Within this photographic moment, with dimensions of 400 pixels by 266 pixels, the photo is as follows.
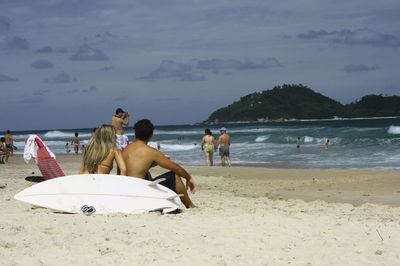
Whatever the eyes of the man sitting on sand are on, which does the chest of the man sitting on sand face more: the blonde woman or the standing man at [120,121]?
the standing man

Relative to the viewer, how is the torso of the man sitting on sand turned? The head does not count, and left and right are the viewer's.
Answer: facing away from the viewer and to the right of the viewer

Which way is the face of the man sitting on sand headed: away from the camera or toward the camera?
away from the camera

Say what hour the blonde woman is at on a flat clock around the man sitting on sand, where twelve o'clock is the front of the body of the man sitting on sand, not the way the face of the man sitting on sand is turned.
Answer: The blonde woman is roughly at 8 o'clock from the man sitting on sand.

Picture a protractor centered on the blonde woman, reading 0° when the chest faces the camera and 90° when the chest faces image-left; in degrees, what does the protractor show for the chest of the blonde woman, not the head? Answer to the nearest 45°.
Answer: approximately 180°

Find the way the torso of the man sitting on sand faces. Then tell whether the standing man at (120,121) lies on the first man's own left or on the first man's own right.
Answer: on the first man's own left

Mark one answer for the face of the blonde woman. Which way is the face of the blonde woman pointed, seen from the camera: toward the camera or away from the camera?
away from the camera

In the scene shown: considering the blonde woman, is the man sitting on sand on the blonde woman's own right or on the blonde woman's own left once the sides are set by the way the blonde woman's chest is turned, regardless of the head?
on the blonde woman's own right

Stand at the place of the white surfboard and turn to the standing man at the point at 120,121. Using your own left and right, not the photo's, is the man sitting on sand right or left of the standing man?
right
